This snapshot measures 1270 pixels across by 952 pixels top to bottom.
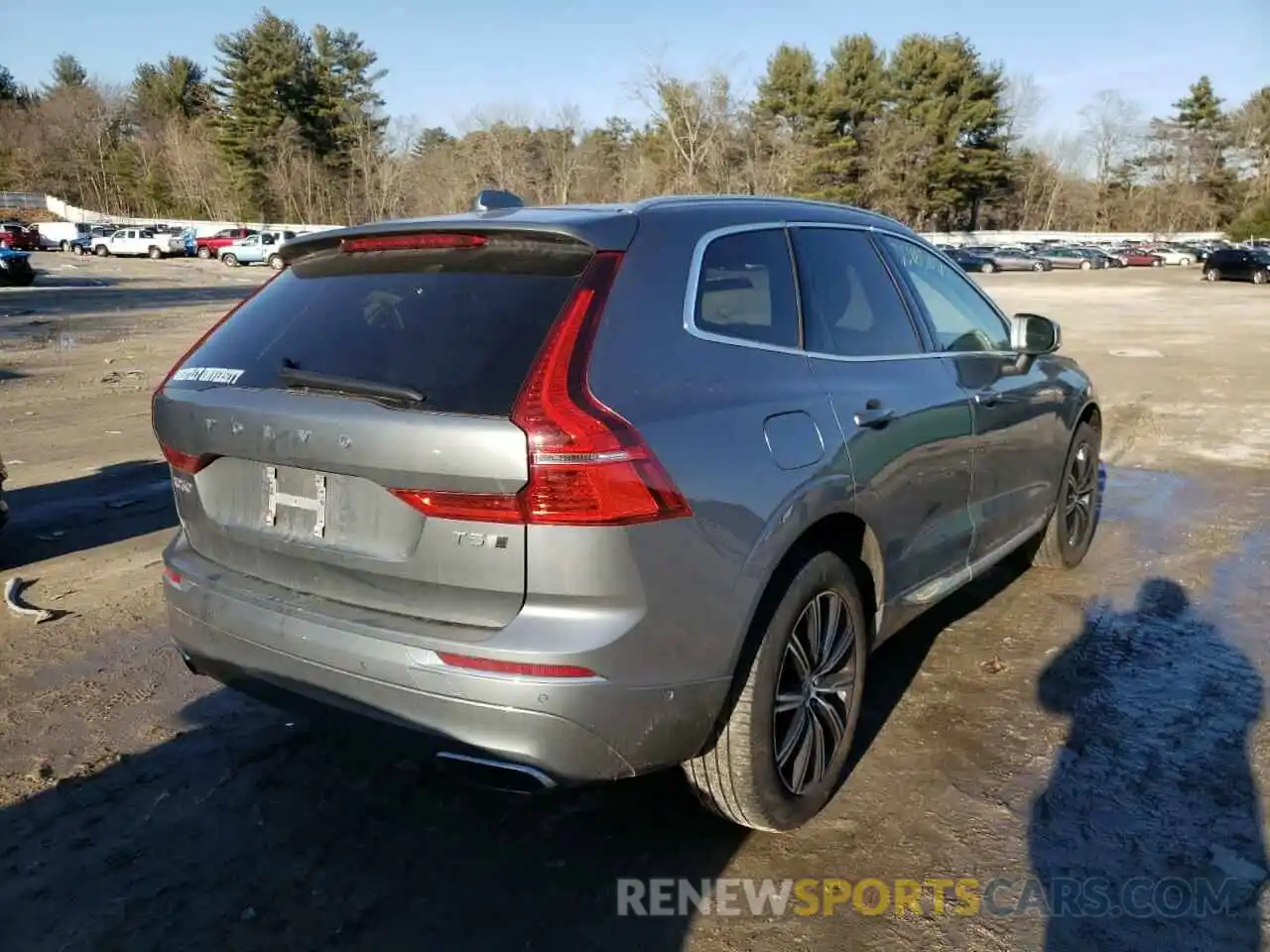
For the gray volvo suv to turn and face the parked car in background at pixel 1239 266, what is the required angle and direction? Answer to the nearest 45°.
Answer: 0° — it already faces it

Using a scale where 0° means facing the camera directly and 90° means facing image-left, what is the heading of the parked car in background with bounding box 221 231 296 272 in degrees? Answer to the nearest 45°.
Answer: approximately 90°

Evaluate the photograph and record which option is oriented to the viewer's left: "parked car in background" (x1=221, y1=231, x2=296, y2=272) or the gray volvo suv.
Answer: the parked car in background

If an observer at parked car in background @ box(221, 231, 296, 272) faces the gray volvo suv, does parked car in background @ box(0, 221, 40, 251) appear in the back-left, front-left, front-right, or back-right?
back-right

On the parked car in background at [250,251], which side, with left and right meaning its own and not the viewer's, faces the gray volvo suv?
left

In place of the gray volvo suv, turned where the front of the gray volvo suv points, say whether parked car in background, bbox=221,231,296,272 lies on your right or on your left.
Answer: on your left

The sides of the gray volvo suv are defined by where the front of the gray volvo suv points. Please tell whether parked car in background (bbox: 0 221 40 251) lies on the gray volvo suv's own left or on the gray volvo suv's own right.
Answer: on the gray volvo suv's own left

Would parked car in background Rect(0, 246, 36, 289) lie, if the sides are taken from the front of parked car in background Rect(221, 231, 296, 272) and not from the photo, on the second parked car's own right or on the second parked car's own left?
on the second parked car's own left

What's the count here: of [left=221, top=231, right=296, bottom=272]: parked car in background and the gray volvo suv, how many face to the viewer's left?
1

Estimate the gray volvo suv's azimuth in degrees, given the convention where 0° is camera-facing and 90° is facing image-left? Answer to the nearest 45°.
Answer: approximately 225°
